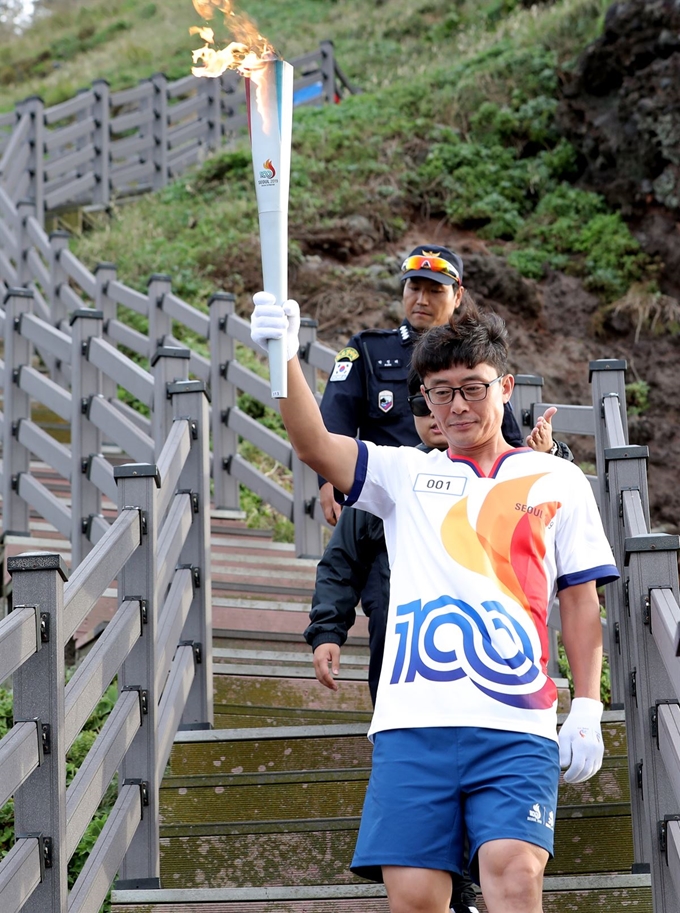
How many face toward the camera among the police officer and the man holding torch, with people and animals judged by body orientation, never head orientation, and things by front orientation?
2

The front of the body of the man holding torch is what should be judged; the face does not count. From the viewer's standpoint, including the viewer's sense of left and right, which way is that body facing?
facing the viewer

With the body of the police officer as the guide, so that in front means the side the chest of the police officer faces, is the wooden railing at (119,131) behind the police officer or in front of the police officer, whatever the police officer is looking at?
behind

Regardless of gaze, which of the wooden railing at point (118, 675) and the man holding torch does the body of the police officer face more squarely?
the man holding torch

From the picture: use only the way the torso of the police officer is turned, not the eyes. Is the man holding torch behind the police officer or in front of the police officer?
in front

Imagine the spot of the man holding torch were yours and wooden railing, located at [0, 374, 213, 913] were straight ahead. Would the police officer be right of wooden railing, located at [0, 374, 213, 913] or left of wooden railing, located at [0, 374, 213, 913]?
right

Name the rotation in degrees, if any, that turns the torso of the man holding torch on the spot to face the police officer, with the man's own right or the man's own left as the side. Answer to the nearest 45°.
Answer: approximately 180°

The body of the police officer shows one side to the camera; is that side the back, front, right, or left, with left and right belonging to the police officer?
front
